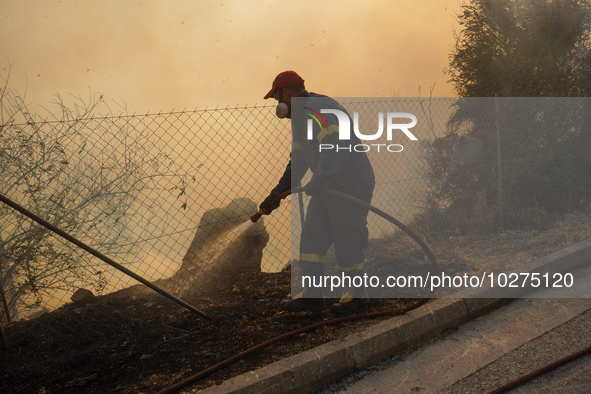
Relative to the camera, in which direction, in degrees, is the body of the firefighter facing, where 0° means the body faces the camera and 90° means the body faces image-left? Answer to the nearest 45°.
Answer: approximately 90°

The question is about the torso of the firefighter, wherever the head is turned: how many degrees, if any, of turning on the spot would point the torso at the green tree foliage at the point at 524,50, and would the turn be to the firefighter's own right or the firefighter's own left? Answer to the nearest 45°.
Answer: approximately 135° to the firefighter's own right

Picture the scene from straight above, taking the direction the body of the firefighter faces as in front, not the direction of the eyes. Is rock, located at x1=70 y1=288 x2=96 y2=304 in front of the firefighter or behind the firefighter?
in front

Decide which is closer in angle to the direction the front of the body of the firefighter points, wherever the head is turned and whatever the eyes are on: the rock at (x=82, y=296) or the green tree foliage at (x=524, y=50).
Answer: the rock

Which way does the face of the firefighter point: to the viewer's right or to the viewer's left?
to the viewer's left

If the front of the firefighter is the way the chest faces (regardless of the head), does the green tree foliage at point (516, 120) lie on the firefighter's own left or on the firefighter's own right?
on the firefighter's own right
